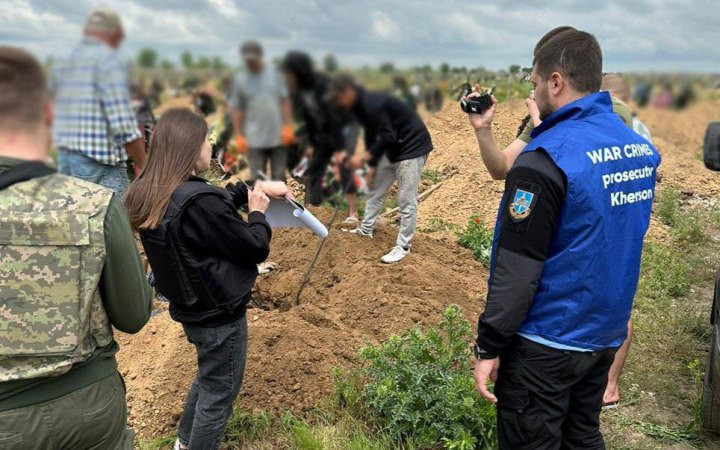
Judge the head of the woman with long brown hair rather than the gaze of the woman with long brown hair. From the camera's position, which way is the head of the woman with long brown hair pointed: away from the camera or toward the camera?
away from the camera

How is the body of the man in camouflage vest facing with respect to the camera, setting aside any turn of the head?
away from the camera

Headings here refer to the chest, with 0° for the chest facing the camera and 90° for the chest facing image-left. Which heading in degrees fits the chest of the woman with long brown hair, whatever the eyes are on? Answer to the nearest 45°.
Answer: approximately 225°

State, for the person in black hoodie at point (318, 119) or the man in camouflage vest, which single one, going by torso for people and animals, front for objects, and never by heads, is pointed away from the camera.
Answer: the man in camouflage vest

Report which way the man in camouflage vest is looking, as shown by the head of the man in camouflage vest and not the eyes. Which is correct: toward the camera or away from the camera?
away from the camera

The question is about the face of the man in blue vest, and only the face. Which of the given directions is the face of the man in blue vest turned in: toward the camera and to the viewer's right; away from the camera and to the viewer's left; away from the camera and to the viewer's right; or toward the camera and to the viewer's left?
away from the camera and to the viewer's left

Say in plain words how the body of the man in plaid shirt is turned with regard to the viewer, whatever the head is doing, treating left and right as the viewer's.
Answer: facing away from the viewer and to the right of the viewer

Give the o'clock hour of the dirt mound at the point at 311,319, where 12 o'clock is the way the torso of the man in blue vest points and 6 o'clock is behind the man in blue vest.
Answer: The dirt mound is roughly at 12 o'clock from the man in blue vest.

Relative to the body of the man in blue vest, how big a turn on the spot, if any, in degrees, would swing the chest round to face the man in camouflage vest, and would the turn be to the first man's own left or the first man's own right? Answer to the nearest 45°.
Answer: approximately 90° to the first man's own left
